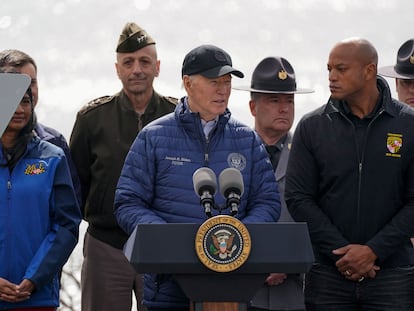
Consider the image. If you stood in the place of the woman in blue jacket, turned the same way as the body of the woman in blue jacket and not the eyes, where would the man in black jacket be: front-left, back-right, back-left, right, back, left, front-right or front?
back-left

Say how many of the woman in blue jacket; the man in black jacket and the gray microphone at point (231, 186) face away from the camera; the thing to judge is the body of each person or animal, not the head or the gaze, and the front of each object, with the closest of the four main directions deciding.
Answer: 1

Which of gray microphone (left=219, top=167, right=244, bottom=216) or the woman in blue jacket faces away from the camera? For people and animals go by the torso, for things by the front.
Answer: the gray microphone

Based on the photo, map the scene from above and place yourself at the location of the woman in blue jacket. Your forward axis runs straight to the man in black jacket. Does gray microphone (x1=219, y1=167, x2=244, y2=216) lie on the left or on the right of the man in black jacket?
right

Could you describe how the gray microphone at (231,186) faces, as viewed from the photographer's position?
facing away from the viewer

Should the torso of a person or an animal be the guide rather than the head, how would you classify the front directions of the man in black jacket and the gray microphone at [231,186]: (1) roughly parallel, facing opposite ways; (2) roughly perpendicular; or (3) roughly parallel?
roughly parallel, facing opposite ways

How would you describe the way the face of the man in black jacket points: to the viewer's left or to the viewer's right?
to the viewer's left

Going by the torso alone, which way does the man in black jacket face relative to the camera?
toward the camera

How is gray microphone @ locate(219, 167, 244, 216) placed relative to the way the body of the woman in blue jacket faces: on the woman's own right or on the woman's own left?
on the woman's own left

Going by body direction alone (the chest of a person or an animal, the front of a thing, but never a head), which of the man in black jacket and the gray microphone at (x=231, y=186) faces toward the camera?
the man in black jacket

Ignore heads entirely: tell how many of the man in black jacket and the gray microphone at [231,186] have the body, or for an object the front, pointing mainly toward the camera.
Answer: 1

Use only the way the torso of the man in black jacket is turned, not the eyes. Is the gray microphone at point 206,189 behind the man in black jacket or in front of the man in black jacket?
in front
